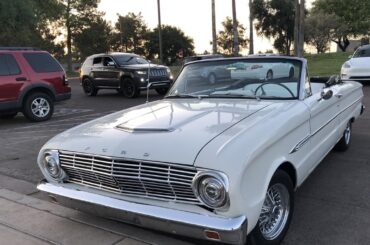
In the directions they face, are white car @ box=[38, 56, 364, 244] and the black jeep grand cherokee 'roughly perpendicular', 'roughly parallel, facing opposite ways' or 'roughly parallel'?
roughly perpendicular

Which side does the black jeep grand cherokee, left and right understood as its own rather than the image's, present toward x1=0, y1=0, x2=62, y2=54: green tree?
back

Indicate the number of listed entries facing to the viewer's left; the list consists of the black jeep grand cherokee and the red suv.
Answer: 1

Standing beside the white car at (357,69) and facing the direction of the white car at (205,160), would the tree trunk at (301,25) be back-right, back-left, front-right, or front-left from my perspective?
back-right

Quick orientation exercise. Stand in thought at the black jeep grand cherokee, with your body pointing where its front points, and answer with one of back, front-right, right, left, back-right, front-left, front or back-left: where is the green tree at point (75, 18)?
back-left

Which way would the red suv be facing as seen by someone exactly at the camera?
facing to the left of the viewer

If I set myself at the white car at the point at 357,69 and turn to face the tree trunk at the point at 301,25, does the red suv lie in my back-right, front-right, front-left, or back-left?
back-left

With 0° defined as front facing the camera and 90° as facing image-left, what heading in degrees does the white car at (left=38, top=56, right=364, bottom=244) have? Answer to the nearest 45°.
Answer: approximately 45°

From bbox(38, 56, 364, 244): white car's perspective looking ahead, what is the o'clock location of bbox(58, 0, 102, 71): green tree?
The green tree is roughly at 4 o'clock from the white car.
